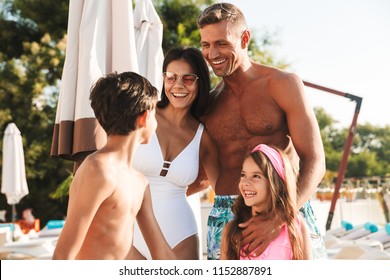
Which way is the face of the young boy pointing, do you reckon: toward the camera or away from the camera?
away from the camera

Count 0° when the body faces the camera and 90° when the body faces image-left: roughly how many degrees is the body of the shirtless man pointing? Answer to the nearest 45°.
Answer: approximately 45°

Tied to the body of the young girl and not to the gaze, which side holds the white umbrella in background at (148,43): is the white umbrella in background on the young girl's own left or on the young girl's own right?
on the young girl's own right

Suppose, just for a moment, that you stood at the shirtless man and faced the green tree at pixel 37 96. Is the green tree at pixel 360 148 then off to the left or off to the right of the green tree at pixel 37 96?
right

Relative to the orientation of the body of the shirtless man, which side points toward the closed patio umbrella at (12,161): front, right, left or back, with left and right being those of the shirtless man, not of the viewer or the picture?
right

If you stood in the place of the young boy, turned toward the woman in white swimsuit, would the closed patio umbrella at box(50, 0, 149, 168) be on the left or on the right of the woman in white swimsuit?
left
